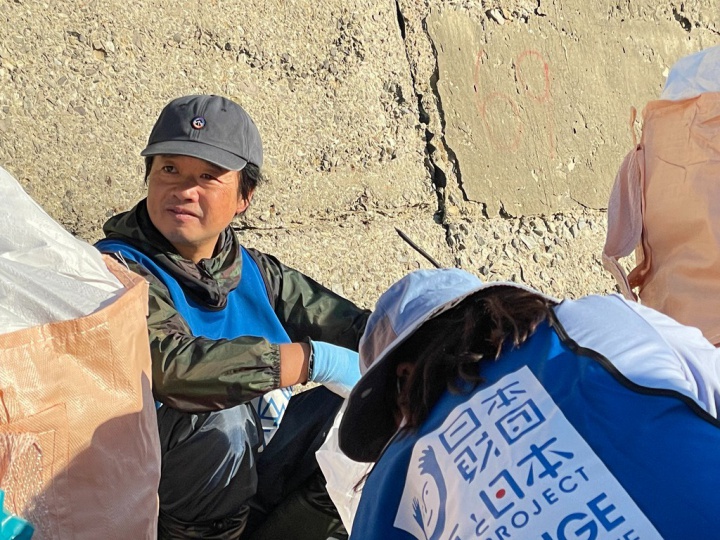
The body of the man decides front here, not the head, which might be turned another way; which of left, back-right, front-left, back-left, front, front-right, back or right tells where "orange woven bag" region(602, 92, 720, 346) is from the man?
front-left

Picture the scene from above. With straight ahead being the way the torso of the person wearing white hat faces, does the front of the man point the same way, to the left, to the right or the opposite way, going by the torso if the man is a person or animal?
the opposite way

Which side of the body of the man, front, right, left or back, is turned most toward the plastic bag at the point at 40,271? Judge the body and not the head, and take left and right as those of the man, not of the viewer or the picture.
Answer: right

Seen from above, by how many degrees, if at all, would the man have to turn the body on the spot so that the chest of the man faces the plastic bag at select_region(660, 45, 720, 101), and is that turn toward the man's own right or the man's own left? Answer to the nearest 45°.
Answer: approximately 45° to the man's own left

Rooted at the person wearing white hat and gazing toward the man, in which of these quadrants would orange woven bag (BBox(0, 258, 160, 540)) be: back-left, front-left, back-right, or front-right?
front-left

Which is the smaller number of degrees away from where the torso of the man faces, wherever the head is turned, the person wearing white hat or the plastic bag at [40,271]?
the person wearing white hat

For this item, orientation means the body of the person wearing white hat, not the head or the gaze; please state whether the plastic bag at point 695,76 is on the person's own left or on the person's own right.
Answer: on the person's own right

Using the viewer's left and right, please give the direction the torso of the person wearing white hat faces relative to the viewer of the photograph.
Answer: facing away from the viewer and to the left of the viewer

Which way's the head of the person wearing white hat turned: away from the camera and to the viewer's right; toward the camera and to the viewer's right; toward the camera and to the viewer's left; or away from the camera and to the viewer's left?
away from the camera and to the viewer's left

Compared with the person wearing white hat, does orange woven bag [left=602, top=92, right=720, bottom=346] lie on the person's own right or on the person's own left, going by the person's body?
on the person's own right

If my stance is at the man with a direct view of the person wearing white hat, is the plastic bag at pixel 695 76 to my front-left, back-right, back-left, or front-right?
front-left

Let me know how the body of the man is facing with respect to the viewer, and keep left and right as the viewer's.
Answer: facing the viewer and to the right of the viewer
